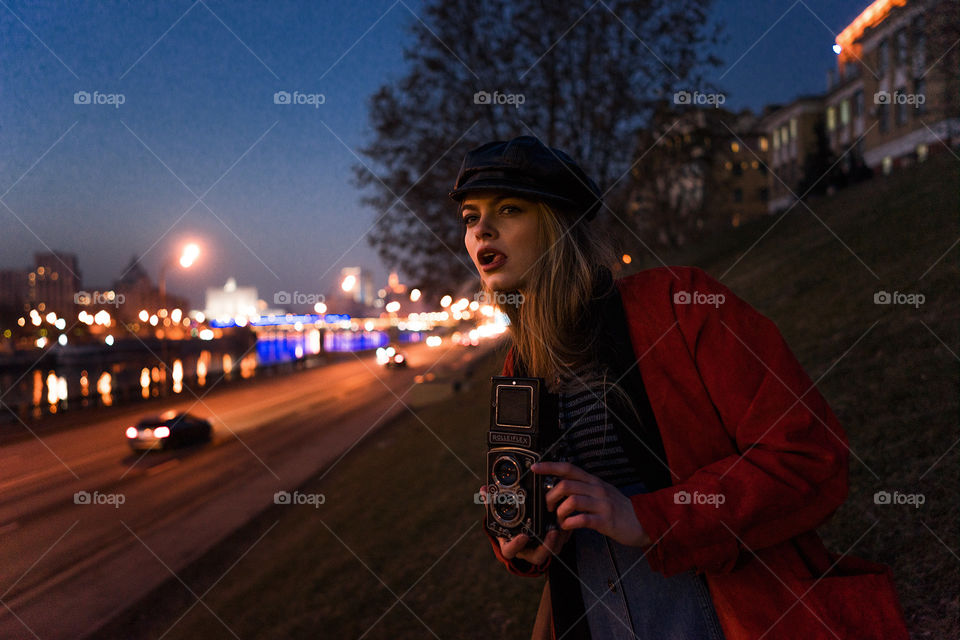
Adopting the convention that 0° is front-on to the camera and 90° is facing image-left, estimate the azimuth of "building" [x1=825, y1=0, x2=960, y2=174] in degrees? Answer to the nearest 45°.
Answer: approximately 45°

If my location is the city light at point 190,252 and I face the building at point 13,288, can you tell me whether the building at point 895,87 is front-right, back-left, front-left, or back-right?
back-left

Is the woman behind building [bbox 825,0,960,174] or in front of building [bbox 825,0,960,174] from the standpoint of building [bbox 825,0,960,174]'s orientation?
in front

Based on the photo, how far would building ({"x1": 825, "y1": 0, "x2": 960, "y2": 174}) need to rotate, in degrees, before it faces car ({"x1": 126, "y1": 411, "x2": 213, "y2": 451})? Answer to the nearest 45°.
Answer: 0° — it already faces it

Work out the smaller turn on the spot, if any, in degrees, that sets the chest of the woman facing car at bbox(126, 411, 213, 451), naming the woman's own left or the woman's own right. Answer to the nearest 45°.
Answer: approximately 90° to the woman's own right

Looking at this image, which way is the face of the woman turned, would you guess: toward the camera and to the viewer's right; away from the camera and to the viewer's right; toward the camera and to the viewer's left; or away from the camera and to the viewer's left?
toward the camera and to the viewer's left
